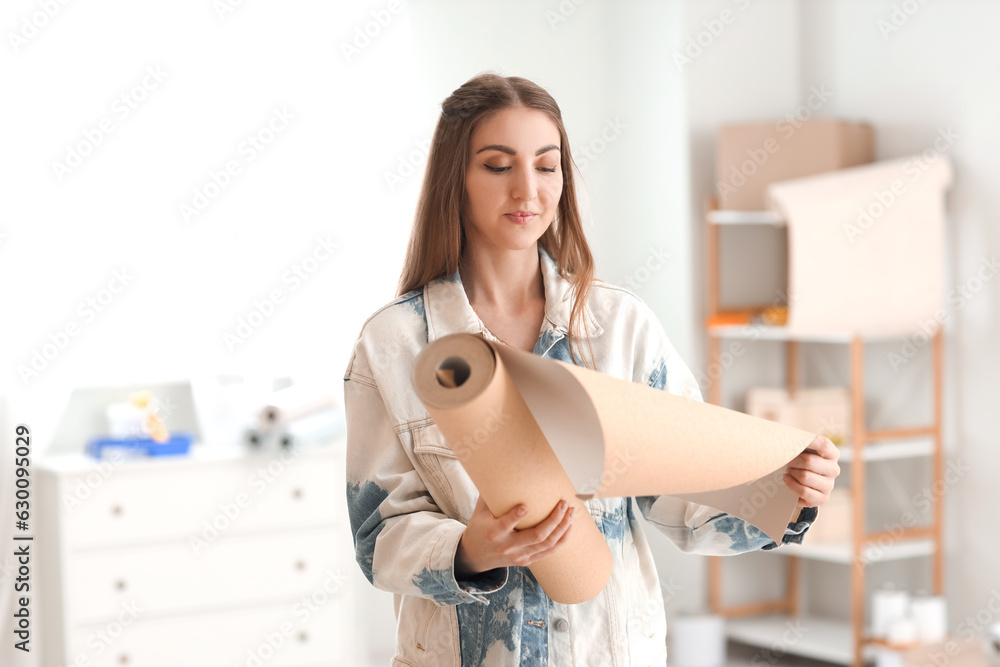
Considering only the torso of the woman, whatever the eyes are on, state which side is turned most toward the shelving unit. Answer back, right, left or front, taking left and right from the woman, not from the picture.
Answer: back

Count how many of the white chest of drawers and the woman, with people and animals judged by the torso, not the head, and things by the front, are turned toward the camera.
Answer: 2

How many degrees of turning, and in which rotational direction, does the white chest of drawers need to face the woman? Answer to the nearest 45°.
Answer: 0° — it already faces them

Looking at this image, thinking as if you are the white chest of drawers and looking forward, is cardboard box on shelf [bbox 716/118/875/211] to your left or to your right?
on your left

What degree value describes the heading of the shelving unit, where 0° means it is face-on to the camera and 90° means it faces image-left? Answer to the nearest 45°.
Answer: approximately 45°
